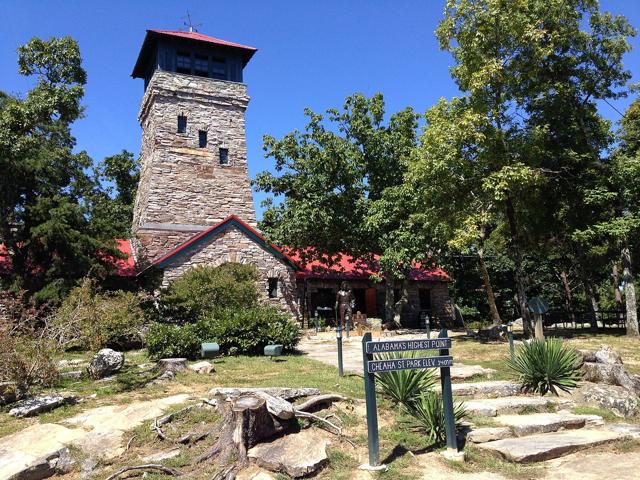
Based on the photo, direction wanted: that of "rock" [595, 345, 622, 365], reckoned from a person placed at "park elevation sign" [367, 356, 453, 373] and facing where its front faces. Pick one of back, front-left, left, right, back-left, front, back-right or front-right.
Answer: back-left

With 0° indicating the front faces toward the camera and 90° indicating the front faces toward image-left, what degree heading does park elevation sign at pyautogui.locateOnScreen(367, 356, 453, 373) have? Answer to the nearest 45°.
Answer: approximately 0°

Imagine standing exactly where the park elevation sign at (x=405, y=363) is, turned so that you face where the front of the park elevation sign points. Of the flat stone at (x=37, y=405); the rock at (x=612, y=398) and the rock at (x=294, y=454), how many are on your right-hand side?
2

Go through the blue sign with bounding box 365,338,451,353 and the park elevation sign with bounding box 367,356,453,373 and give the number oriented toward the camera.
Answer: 2

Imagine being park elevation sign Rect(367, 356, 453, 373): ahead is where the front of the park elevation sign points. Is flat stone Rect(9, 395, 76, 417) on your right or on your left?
on your right

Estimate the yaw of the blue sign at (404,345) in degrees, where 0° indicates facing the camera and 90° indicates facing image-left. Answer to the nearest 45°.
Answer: approximately 0°

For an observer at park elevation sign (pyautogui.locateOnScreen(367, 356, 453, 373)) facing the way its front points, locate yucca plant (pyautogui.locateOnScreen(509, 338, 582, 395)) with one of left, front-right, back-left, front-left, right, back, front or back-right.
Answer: back-left

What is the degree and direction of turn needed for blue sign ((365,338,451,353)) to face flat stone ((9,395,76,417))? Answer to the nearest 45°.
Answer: approximately 90° to its right

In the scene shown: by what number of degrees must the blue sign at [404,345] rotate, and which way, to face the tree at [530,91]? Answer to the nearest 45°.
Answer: approximately 135° to its left

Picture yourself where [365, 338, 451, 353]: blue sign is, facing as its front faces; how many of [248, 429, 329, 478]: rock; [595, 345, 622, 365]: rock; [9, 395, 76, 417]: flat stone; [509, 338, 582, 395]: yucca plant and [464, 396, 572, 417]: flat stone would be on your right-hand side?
2

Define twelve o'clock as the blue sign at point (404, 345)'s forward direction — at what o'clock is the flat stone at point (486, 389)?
The flat stone is roughly at 7 o'clock from the blue sign.

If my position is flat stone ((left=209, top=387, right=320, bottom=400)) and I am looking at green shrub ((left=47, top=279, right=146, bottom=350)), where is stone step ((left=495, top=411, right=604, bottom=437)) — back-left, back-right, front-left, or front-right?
back-right
